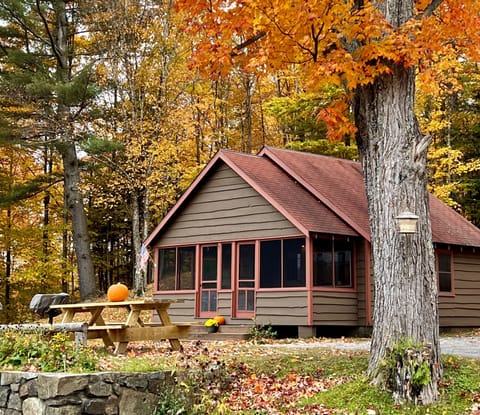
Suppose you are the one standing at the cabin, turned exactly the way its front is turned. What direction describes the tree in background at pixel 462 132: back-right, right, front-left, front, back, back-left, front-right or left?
back

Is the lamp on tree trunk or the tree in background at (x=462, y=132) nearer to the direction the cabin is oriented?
the lamp on tree trunk

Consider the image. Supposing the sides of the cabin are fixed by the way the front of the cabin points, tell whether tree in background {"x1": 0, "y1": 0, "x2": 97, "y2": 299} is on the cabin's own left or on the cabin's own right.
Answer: on the cabin's own right

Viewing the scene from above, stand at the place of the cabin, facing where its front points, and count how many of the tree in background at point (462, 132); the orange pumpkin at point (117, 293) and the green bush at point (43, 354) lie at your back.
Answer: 1

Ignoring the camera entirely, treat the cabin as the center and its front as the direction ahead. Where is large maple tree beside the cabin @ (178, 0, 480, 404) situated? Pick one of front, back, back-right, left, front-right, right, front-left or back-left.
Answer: front-left

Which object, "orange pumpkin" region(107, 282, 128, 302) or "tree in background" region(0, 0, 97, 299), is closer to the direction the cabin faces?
the orange pumpkin

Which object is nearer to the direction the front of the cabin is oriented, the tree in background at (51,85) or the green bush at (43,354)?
the green bush

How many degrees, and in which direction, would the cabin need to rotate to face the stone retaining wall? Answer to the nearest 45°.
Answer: approximately 45° to its left

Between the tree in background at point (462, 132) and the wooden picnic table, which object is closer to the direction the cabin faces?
the wooden picnic table

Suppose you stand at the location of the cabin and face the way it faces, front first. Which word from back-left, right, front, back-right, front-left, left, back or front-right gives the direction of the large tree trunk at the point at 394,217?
front-left

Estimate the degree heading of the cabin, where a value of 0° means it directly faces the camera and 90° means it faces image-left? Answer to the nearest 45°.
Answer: approximately 45°

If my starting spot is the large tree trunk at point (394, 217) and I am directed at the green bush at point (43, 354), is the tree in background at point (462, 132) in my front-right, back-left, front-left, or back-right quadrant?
back-right
